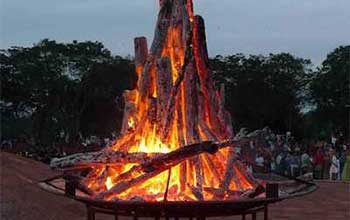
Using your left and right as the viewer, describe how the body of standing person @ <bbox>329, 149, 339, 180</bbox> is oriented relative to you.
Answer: facing to the left of the viewer

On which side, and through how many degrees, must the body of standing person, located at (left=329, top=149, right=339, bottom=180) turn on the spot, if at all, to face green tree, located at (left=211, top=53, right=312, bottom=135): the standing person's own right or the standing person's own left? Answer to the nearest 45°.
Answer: approximately 90° to the standing person's own right
